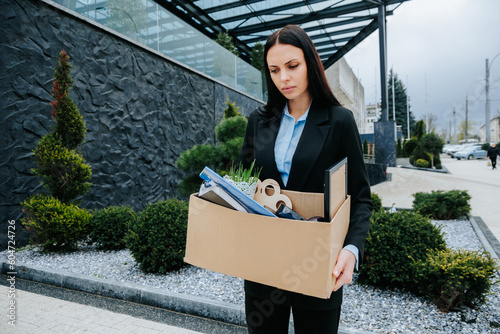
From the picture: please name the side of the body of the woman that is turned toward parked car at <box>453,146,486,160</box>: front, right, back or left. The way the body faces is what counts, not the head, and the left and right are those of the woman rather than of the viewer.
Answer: back

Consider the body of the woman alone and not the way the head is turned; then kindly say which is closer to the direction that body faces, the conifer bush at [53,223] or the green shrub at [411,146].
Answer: the conifer bush

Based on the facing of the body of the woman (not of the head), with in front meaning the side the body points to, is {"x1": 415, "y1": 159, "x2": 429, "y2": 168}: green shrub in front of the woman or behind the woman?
behind

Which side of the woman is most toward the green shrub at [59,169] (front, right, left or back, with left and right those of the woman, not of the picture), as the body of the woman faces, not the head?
right

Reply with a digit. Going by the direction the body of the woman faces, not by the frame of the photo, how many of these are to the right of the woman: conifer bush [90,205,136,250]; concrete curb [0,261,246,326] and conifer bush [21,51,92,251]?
3

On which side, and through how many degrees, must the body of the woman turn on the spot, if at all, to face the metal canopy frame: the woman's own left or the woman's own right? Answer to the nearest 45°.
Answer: approximately 135° to the woman's own right

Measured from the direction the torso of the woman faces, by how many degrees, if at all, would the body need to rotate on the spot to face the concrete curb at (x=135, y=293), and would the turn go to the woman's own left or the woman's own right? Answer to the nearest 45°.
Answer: approximately 90° to the woman's own right

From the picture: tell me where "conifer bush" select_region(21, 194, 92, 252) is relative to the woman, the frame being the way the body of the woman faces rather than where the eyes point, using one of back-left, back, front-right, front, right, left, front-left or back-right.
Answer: right

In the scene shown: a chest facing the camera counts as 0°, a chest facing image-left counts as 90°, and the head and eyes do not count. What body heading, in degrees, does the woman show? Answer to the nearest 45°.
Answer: approximately 45°
